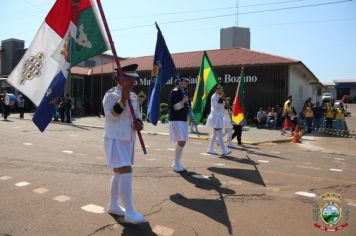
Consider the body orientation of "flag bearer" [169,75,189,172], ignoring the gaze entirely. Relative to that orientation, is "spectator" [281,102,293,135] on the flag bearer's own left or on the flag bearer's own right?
on the flag bearer's own left

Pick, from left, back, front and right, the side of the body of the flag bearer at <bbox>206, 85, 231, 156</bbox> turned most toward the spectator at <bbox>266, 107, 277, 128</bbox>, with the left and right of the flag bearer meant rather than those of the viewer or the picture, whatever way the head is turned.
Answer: left

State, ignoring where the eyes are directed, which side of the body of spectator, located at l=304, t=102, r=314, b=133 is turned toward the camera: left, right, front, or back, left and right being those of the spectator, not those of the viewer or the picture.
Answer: front

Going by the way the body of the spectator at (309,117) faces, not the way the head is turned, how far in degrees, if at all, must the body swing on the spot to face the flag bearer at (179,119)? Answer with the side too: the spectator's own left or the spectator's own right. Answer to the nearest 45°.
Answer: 0° — they already face them

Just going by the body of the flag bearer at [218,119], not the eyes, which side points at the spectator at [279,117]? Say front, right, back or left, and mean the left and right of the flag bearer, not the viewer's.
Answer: left

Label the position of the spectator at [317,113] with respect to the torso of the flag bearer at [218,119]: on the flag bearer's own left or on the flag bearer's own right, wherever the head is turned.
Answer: on the flag bearer's own left
